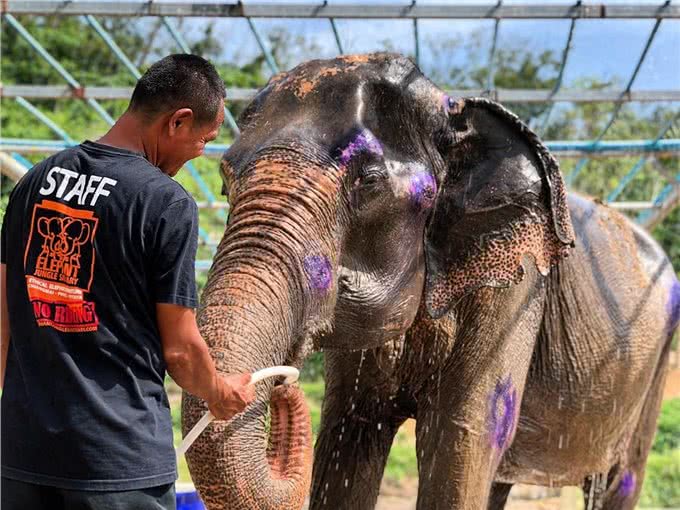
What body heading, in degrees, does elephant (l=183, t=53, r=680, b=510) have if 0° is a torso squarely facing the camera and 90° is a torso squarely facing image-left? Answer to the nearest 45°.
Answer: approximately 45°

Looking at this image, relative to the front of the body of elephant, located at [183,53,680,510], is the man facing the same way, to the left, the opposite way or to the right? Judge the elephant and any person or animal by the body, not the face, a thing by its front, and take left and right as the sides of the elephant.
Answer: the opposite way

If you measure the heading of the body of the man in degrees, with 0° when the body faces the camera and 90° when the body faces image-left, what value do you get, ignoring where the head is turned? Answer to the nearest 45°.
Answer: approximately 225°

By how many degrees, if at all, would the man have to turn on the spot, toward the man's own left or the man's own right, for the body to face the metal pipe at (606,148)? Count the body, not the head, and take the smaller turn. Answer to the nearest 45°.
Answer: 0° — they already face it
